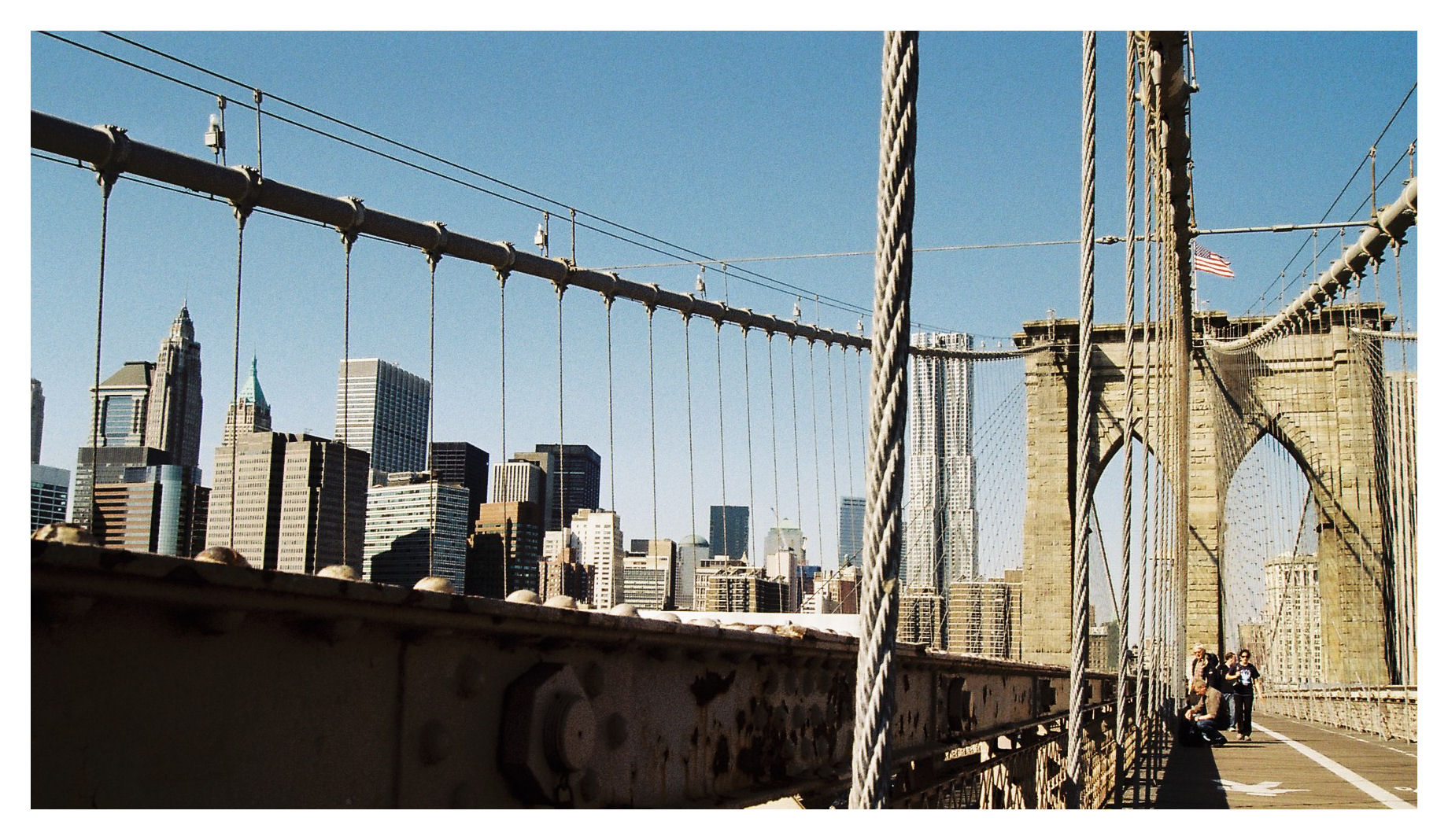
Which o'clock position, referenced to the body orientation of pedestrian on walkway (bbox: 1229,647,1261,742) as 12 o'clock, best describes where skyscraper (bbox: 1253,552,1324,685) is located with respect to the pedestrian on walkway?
The skyscraper is roughly at 6 o'clock from the pedestrian on walkway.

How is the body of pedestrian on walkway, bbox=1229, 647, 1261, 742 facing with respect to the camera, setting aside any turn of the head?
toward the camera

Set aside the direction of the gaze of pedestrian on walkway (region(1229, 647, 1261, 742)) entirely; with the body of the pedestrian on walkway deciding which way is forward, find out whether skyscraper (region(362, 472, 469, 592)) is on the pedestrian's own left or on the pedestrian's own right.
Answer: on the pedestrian's own right

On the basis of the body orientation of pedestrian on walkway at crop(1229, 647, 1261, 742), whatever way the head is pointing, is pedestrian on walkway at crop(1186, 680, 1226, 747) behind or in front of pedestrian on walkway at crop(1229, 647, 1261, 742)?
in front

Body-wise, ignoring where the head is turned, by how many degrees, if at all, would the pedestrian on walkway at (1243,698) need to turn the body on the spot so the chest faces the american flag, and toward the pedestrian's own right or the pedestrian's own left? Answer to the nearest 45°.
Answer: approximately 180°
